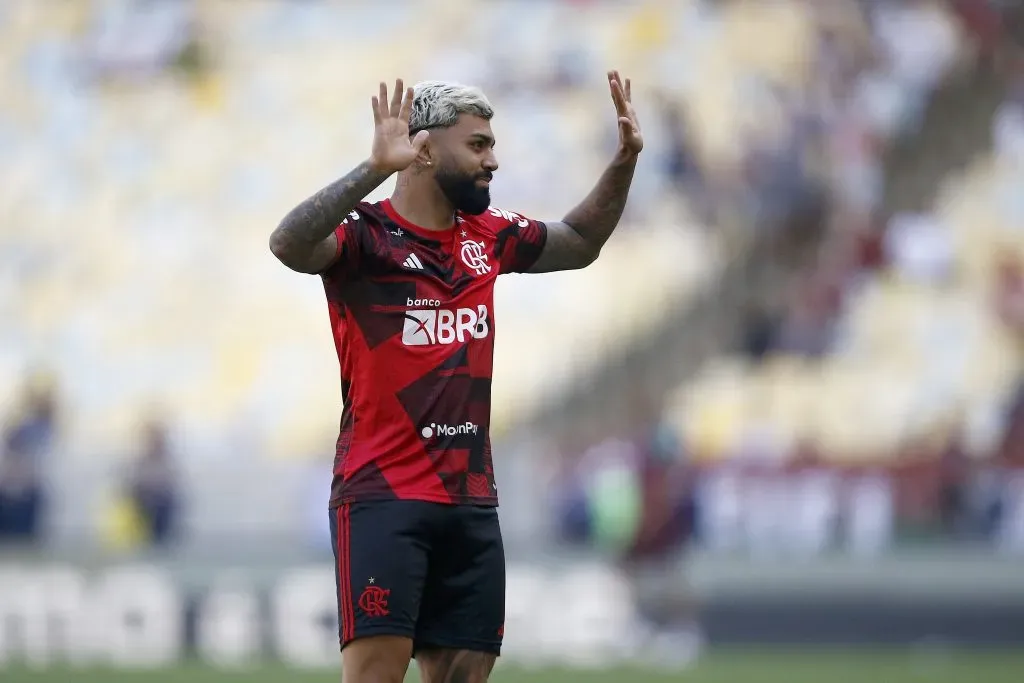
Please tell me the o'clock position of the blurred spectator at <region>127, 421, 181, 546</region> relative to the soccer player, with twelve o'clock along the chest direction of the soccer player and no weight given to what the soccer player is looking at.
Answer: The blurred spectator is roughly at 7 o'clock from the soccer player.

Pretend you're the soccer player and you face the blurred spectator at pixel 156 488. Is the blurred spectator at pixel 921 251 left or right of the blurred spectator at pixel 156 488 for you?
right

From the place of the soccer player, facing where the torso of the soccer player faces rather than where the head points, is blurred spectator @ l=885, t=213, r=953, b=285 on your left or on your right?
on your left

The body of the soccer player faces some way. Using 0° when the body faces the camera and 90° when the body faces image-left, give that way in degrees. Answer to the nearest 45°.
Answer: approximately 315°

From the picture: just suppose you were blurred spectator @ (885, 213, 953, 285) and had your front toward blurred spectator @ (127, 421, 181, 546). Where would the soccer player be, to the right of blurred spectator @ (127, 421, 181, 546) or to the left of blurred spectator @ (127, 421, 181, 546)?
left
